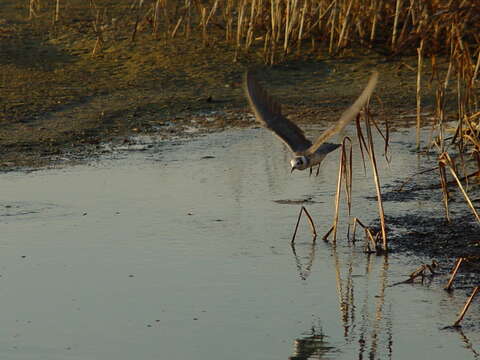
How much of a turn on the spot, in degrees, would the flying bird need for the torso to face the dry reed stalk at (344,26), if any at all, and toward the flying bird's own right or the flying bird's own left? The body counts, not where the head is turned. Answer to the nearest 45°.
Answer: approximately 135° to the flying bird's own right

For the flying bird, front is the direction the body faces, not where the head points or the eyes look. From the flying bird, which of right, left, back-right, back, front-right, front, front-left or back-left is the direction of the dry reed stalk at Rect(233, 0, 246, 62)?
back-right

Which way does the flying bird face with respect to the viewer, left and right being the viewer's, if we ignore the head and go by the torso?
facing the viewer and to the left of the viewer

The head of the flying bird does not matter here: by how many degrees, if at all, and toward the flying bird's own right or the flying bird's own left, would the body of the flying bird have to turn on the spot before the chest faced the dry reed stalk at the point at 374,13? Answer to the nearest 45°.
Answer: approximately 135° to the flying bird's own right

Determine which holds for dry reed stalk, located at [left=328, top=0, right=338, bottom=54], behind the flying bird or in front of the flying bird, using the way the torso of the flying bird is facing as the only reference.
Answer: behind

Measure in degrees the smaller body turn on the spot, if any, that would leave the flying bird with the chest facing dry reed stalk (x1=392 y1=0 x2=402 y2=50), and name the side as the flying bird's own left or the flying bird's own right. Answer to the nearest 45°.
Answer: approximately 135° to the flying bird's own right

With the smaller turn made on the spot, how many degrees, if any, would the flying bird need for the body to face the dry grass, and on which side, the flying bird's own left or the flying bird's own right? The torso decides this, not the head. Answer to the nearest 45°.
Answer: approximately 135° to the flying bird's own right

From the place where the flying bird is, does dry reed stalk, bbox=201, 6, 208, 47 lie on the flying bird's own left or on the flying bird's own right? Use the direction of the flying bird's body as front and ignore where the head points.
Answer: on the flying bird's own right

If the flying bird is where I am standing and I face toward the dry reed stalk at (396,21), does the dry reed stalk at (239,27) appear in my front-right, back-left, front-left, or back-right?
front-left
